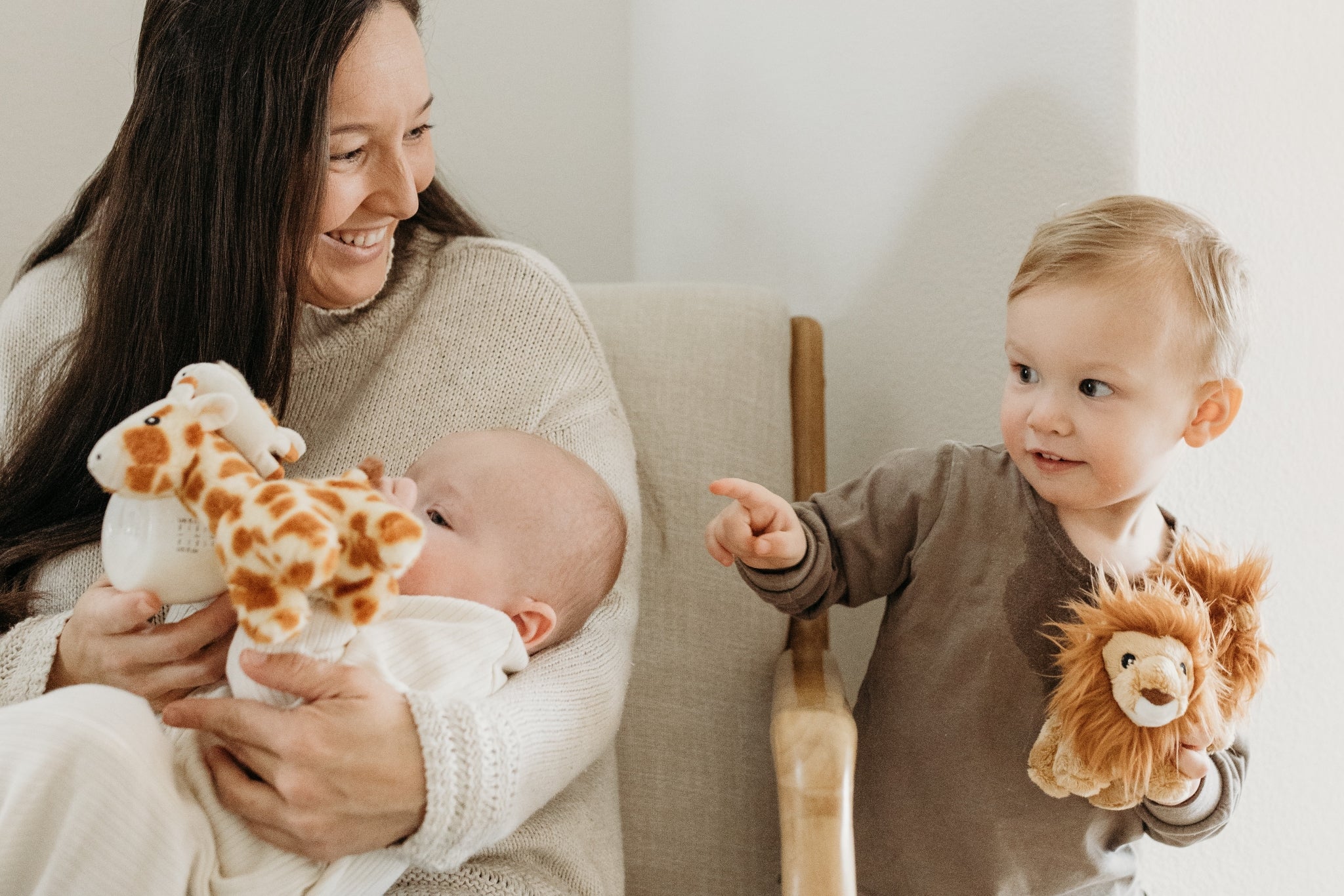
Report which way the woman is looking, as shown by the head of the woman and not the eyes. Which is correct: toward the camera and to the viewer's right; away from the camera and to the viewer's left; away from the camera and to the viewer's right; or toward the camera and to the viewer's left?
toward the camera and to the viewer's right

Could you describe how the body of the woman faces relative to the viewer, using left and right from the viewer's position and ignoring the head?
facing the viewer

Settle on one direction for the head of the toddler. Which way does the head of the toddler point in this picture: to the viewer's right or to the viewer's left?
to the viewer's left

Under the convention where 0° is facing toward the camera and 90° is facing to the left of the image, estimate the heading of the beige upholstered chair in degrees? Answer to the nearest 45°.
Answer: approximately 0°
